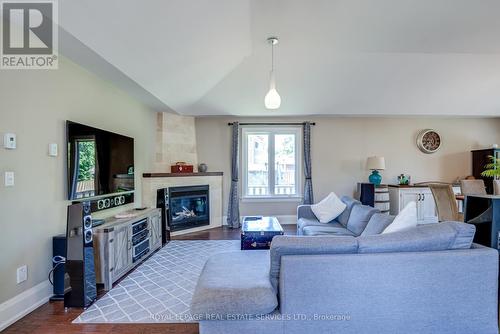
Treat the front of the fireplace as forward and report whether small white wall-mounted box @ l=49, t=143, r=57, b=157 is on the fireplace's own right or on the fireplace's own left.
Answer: on the fireplace's own right

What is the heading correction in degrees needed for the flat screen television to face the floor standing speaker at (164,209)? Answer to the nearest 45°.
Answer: approximately 90° to its left

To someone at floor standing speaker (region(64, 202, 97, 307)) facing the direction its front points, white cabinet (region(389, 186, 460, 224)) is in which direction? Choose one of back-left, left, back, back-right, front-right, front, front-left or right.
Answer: front-left

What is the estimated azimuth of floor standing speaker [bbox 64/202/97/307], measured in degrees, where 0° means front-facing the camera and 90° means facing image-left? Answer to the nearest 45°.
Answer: approximately 315°

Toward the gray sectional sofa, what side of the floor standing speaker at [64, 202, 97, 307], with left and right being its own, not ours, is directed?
front

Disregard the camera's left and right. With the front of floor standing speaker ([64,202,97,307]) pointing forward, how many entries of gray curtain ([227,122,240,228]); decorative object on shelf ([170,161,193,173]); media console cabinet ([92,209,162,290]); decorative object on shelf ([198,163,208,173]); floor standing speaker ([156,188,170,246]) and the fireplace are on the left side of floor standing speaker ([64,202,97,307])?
6

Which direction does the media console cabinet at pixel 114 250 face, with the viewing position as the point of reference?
facing the viewer and to the right of the viewer

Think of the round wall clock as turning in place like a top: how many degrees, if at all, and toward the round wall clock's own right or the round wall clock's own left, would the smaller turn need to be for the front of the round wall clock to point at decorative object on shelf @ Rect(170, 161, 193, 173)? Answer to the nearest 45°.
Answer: approximately 90° to the round wall clock's own right

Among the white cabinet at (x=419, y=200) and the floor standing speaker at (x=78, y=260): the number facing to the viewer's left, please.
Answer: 0
